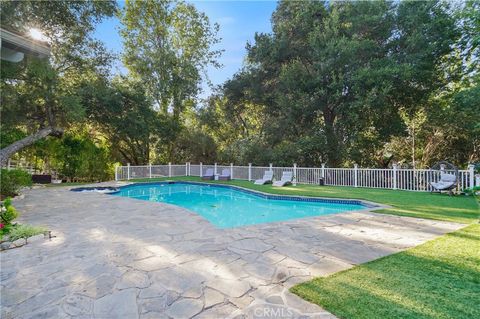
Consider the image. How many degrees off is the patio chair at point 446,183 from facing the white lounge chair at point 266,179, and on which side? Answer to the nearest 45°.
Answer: approximately 45° to its right

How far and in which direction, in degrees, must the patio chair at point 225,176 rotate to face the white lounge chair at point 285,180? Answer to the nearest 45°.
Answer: approximately 90° to its left

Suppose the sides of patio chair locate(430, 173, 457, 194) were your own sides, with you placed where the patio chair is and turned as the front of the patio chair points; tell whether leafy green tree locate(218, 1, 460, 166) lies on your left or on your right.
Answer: on your right

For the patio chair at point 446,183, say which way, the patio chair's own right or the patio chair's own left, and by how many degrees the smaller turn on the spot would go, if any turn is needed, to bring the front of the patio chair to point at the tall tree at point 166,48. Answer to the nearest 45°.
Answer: approximately 45° to the patio chair's own right

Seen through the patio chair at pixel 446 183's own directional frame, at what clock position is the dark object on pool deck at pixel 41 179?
The dark object on pool deck is roughly at 1 o'clock from the patio chair.

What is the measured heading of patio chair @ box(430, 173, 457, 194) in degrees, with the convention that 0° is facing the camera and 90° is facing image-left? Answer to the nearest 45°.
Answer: approximately 45°
